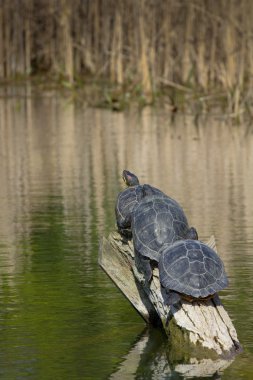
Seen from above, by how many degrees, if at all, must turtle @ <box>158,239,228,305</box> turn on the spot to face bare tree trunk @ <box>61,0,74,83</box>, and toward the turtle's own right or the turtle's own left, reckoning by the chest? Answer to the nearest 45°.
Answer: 0° — it already faces it

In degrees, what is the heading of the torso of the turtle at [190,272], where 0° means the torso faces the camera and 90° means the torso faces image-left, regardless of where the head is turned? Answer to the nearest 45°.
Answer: approximately 180°

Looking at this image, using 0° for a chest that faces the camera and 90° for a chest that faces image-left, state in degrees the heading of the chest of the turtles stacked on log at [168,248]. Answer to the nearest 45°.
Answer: approximately 135°

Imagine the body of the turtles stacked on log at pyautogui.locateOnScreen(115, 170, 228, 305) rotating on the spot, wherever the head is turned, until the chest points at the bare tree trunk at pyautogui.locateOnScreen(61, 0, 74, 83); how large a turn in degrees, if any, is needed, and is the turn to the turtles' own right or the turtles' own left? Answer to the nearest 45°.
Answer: approximately 45° to the turtles' own right
